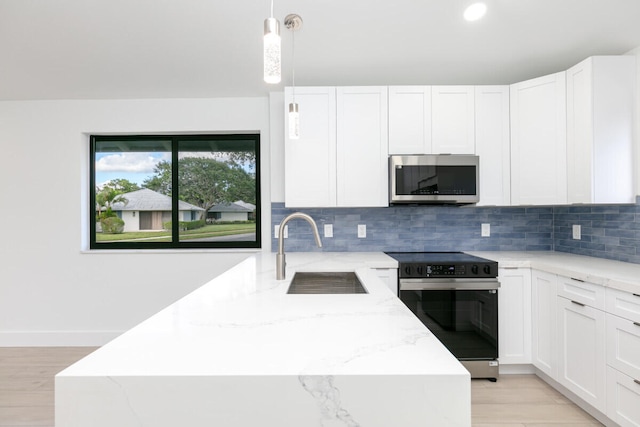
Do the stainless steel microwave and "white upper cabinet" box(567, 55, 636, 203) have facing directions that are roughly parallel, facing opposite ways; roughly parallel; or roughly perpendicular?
roughly perpendicular

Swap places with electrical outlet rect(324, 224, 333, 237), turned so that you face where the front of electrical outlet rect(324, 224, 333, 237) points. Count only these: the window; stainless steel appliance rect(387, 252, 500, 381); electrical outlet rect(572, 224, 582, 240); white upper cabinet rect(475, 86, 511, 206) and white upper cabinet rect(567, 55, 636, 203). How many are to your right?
1

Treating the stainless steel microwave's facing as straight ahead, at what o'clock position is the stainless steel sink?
The stainless steel sink is roughly at 1 o'clock from the stainless steel microwave.

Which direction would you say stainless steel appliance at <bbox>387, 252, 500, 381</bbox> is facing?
toward the camera

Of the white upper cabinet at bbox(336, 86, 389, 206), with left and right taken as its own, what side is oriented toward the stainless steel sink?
front

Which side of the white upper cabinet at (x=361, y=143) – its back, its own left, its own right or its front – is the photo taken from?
front

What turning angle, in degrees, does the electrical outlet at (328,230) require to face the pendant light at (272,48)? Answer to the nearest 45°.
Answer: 0° — it already faces it

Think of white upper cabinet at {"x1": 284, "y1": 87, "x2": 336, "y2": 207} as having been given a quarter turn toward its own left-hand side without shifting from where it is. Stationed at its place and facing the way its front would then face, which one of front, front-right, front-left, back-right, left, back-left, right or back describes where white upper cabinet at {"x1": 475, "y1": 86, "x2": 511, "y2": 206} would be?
front

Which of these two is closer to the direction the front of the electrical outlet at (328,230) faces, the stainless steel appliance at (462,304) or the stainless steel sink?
the stainless steel sink

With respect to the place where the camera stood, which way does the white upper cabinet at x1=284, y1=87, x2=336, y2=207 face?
facing the viewer

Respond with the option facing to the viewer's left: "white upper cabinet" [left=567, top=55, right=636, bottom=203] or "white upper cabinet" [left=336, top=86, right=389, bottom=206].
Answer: "white upper cabinet" [left=567, top=55, right=636, bottom=203]
